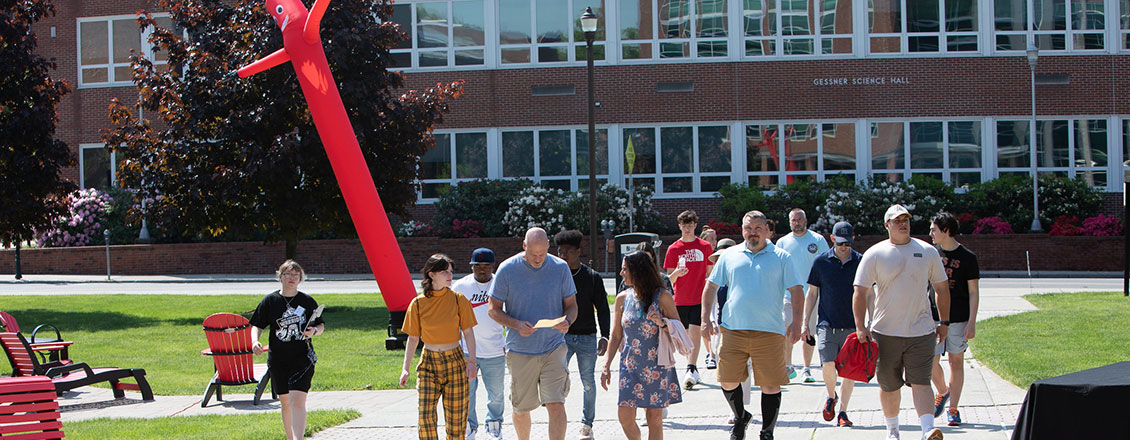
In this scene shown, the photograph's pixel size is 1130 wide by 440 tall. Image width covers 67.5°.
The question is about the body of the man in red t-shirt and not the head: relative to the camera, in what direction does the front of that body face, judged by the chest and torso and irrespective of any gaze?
toward the camera

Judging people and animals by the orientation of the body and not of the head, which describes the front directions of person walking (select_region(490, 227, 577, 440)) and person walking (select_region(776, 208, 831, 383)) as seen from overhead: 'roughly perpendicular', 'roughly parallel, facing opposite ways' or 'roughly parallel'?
roughly parallel

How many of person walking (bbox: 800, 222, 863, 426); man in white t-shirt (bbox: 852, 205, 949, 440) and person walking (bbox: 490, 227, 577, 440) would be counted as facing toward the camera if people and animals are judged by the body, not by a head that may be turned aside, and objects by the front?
3

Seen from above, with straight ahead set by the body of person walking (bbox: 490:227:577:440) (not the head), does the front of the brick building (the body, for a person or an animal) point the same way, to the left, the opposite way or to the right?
the same way

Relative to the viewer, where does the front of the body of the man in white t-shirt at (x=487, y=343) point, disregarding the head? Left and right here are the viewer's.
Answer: facing the viewer

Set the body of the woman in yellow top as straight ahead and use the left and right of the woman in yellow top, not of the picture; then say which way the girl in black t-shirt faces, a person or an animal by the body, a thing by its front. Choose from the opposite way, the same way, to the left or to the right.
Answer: the same way

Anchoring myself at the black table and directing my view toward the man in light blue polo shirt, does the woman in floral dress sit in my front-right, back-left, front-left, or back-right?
front-left

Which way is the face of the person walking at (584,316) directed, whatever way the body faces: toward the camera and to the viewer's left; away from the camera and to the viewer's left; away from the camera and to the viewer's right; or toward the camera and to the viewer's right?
toward the camera and to the viewer's left

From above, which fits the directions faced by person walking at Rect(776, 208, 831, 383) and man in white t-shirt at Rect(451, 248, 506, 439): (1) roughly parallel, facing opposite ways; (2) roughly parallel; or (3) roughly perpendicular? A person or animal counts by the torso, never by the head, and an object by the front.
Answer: roughly parallel

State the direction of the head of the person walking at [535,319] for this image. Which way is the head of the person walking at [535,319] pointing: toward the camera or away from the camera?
toward the camera

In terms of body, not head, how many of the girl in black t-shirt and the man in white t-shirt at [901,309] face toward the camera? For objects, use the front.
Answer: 2

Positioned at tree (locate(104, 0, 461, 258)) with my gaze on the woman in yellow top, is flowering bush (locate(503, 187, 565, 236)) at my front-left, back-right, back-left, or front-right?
back-left

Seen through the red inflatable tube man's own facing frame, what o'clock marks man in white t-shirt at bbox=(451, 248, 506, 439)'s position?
The man in white t-shirt is roughly at 10 o'clock from the red inflatable tube man.

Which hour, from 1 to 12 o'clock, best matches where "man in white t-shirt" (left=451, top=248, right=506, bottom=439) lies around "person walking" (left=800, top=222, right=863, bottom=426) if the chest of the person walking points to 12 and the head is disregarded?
The man in white t-shirt is roughly at 2 o'clock from the person walking.

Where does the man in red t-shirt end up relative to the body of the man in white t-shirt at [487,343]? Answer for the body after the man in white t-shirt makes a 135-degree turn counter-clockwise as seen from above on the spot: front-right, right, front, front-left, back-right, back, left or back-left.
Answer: front

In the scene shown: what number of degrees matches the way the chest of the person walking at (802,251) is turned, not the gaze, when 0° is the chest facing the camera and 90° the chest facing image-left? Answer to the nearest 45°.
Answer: approximately 0°

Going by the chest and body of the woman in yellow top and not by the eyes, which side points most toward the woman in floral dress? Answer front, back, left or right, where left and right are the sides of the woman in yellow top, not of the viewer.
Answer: left

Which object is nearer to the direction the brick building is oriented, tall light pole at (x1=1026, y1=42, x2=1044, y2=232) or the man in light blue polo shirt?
the man in light blue polo shirt

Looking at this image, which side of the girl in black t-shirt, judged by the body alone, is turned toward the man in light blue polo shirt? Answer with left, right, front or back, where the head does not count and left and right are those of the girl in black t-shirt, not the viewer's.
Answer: left
